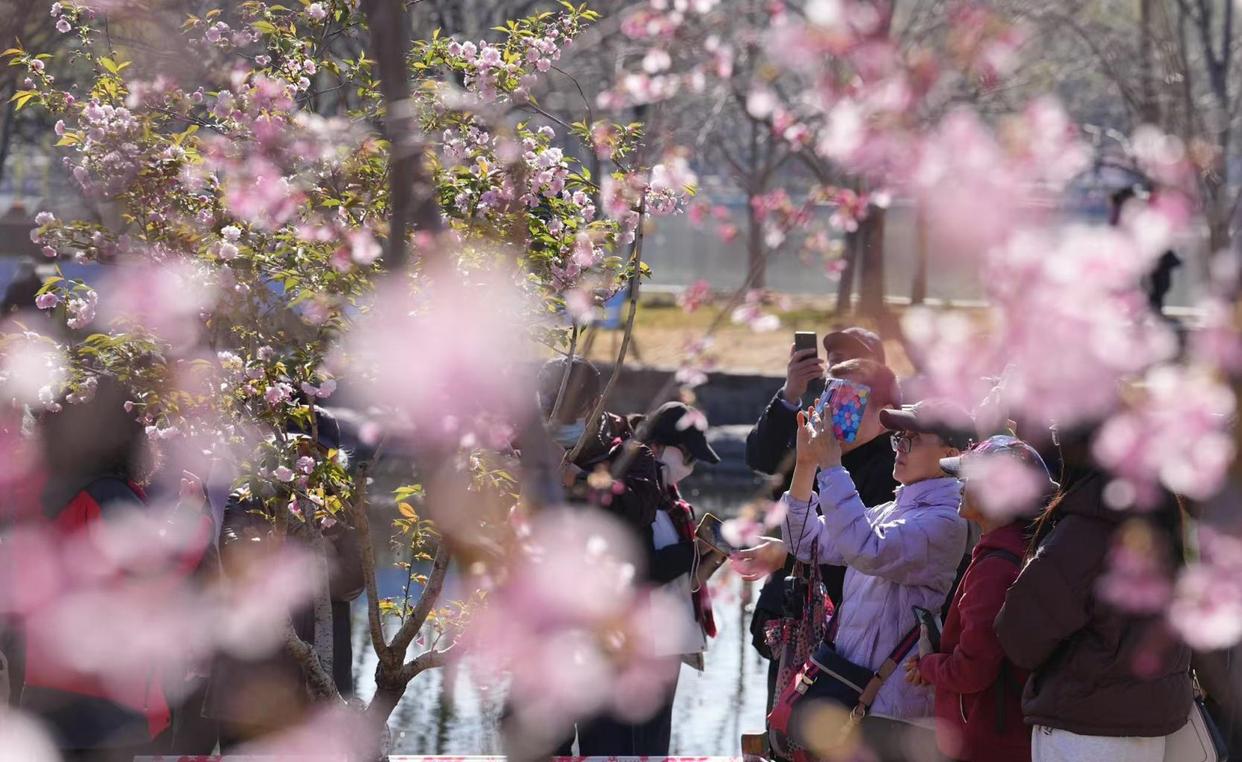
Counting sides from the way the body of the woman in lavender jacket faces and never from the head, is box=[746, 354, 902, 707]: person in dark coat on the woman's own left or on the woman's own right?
on the woman's own right

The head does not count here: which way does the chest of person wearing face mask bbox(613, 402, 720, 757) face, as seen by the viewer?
to the viewer's right

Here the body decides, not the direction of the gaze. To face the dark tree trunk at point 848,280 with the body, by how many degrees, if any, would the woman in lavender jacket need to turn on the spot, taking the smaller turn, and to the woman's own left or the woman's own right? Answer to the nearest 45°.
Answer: approximately 90° to the woman's own right

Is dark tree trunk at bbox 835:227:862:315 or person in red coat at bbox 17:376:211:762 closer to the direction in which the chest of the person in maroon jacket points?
the person in red coat

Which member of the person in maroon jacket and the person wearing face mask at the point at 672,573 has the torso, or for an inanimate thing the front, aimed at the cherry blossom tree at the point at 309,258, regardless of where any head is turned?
the person in maroon jacket

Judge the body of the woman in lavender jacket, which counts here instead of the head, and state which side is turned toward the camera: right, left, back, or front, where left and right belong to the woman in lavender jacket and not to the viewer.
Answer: left

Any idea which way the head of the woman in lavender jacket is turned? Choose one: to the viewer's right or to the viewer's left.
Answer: to the viewer's left

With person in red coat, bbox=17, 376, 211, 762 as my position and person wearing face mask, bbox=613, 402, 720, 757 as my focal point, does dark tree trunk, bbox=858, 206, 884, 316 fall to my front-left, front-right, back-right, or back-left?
front-left

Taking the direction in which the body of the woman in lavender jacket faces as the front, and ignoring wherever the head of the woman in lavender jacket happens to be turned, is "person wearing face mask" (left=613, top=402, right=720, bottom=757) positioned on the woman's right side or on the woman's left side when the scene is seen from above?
on the woman's right side

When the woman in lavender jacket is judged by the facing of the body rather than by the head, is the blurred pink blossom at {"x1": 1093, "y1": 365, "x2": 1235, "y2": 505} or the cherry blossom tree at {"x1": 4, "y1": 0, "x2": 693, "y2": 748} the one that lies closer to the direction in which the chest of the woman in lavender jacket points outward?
the cherry blossom tree

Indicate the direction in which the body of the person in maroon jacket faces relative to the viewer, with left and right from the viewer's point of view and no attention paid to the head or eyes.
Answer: facing to the left of the viewer

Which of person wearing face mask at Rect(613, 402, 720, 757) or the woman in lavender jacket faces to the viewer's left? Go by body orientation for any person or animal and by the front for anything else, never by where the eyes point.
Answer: the woman in lavender jacket

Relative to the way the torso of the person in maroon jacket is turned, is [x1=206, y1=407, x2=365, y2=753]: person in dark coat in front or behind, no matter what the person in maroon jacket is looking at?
in front

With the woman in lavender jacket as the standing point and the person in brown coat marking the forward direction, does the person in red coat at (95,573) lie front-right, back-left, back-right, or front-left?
back-right

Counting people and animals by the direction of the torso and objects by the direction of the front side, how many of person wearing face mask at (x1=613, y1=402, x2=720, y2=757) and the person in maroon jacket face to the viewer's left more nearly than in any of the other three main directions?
1
